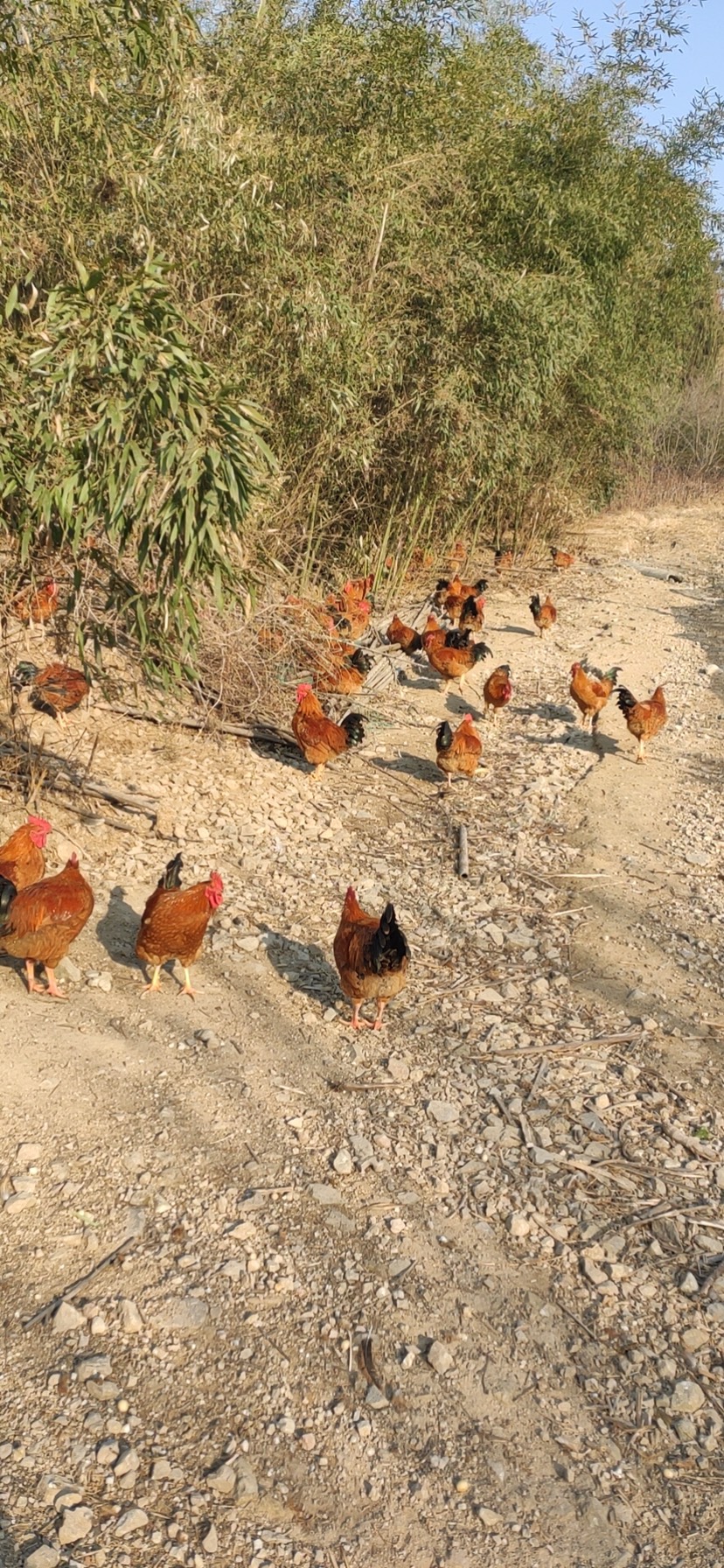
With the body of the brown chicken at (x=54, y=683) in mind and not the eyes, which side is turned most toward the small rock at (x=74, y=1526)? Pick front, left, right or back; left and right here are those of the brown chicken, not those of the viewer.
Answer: right

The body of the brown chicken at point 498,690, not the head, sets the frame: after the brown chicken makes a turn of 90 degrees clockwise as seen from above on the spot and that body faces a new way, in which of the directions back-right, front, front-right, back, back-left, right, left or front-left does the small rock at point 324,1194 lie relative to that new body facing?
front-left

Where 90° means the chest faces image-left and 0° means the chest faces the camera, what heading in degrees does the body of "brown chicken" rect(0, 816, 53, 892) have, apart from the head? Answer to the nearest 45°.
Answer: approximately 270°

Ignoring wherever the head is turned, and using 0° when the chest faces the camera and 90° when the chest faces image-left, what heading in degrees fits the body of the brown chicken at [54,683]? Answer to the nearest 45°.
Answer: approximately 270°

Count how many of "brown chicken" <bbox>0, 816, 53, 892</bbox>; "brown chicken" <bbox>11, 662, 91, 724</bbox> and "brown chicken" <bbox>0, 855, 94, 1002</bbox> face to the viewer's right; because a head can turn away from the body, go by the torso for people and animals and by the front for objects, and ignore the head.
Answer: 3

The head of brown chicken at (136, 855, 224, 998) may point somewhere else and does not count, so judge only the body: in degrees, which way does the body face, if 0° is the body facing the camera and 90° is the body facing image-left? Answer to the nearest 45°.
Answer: approximately 315°

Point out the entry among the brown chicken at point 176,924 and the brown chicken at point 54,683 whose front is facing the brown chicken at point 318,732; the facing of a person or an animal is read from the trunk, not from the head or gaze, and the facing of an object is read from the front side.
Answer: the brown chicken at point 54,683

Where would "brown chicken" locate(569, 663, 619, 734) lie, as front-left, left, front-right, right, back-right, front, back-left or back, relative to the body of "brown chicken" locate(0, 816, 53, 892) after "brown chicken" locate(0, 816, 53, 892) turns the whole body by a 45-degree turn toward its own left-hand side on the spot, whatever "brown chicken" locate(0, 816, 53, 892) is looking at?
front

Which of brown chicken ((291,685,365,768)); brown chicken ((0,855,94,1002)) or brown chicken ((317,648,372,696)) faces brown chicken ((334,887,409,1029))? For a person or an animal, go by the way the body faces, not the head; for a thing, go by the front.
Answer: brown chicken ((0,855,94,1002))

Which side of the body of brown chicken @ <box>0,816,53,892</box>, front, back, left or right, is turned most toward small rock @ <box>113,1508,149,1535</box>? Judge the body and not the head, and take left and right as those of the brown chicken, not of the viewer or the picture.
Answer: right

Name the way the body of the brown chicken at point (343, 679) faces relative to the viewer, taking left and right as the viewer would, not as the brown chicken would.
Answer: facing to the left of the viewer

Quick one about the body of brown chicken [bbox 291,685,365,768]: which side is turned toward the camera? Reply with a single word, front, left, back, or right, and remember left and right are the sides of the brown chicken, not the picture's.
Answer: left

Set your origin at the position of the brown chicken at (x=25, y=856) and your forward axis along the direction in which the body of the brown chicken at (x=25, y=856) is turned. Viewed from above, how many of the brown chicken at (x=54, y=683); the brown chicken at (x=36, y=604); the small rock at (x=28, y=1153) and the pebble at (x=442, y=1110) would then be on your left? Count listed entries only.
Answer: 2

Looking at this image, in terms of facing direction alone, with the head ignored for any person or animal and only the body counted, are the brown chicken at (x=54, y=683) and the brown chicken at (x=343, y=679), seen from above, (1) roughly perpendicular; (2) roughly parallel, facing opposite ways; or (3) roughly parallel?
roughly parallel, facing opposite ways
